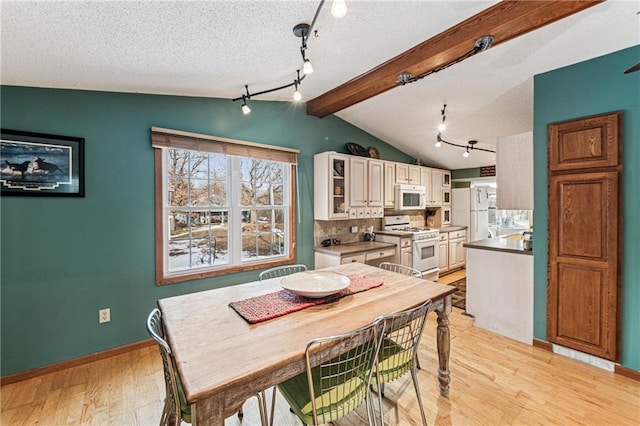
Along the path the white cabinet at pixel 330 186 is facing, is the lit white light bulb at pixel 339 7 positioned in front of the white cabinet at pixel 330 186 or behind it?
in front

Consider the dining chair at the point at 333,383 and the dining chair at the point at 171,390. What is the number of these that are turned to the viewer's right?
1

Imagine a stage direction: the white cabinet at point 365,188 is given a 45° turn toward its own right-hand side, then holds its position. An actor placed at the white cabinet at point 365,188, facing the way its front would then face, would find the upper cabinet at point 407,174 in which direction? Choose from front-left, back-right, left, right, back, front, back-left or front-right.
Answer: back-left

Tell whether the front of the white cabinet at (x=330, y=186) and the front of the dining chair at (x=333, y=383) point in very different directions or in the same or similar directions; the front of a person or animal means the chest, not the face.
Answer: very different directions

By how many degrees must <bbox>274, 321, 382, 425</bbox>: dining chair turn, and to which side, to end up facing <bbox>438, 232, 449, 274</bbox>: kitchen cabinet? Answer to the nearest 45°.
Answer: approximately 90° to its right

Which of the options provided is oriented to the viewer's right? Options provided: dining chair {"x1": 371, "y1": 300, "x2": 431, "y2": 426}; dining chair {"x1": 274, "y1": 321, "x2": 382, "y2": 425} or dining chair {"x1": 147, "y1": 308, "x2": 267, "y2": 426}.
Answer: dining chair {"x1": 147, "y1": 308, "x2": 267, "y2": 426}

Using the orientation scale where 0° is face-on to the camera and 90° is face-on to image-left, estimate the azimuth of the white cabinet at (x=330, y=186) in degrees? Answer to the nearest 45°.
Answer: approximately 315°

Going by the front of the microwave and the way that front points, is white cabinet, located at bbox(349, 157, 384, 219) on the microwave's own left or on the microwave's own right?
on the microwave's own right

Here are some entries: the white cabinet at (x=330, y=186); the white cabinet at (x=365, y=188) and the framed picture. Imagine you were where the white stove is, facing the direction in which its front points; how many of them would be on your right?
3

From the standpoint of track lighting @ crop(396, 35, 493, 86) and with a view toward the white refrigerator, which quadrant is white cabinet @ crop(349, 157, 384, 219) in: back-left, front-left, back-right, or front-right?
front-left

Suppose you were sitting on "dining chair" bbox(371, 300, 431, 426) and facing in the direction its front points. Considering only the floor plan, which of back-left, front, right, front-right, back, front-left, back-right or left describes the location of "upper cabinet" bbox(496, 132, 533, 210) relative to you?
right

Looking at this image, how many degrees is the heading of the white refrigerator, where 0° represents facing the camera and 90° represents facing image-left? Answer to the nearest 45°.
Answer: approximately 315°

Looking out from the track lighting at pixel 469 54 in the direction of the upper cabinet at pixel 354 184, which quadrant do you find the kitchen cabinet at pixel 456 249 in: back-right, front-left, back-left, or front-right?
front-right

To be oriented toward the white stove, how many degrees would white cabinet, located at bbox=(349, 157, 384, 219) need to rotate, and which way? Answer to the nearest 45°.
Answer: approximately 90° to its left

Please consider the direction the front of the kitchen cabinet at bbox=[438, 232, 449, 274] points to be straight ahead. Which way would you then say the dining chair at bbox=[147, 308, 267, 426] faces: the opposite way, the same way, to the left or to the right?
to the left

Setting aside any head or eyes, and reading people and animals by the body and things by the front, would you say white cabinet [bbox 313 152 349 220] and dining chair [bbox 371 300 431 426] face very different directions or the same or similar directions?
very different directions

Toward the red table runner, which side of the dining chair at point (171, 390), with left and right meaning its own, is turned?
front
